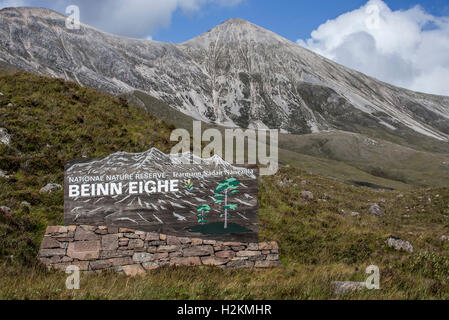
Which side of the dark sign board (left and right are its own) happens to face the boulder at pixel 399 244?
left

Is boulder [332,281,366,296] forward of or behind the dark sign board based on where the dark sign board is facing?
forward

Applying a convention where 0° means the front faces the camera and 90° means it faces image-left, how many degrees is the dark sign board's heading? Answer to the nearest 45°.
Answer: approximately 0°

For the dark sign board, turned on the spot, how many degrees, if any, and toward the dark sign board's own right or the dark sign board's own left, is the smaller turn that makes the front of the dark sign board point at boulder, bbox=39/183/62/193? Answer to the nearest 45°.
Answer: approximately 135° to the dark sign board's own right

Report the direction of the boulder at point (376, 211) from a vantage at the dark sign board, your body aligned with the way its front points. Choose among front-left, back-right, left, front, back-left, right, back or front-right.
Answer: back-left

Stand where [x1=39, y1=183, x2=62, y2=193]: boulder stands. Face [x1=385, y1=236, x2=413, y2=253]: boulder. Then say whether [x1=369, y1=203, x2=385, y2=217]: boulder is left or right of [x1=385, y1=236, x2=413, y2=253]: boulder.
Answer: left

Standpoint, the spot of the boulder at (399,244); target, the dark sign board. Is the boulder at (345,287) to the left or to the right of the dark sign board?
left
